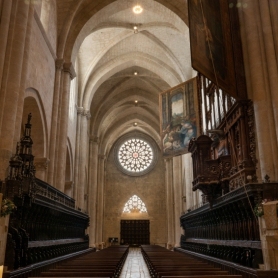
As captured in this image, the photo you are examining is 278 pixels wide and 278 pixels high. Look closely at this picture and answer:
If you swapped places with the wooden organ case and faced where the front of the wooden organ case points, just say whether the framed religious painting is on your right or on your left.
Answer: on your right

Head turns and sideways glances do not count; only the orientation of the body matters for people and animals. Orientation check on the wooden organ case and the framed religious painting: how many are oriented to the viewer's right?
0

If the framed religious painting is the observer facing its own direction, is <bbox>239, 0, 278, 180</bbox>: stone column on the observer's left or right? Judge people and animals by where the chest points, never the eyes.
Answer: on its left

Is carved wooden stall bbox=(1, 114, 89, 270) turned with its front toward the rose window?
no

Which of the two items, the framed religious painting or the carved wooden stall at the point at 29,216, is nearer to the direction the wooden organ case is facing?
the carved wooden stall

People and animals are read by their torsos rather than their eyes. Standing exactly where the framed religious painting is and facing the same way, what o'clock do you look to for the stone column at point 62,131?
The stone column is roughly at 1 o'clock from the framed religious painting.

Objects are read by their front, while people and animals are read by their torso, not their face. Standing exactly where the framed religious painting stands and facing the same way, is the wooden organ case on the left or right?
on its left

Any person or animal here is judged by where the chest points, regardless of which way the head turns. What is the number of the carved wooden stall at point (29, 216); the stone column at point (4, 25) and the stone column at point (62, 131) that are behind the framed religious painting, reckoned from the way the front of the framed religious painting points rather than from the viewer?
0

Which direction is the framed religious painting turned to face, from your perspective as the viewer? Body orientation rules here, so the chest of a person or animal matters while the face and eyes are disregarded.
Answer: facing the viewer and to the left of the viewer

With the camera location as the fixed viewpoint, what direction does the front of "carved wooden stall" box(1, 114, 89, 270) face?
facing the viewer and to the right of the viewer

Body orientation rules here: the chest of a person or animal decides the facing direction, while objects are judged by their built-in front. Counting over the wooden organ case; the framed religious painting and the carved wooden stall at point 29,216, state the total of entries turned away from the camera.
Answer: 0

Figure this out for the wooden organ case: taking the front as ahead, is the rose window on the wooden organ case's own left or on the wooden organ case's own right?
on the wooden organ case's own right

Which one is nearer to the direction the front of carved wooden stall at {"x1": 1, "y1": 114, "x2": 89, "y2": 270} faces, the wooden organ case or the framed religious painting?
the wooden organ case
